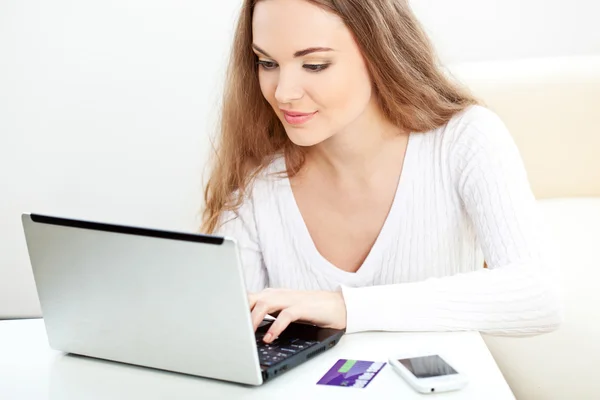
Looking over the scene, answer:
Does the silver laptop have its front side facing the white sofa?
yes

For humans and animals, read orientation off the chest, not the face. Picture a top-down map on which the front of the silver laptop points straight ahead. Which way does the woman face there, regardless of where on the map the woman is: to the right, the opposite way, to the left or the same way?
the opposite way

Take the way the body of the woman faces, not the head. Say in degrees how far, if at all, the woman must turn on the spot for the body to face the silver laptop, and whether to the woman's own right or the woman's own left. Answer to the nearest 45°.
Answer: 0° — they already face it

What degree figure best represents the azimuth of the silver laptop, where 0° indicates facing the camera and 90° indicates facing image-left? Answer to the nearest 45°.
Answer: approximately 225°

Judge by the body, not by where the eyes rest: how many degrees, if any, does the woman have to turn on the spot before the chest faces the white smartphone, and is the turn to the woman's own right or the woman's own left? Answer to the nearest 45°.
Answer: approximately 45° to the woman's own left

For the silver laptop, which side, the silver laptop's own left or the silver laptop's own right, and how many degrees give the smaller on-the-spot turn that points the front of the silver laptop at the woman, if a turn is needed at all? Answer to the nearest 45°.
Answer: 0° — it already faces them

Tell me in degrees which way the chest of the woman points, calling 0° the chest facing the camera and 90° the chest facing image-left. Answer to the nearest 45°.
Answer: approximately 45°
